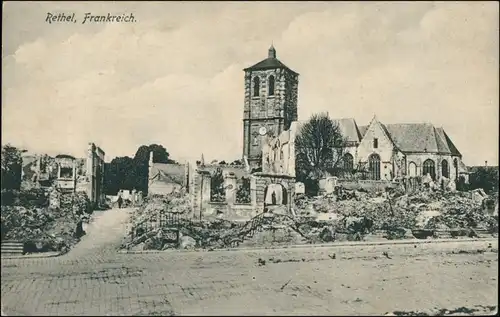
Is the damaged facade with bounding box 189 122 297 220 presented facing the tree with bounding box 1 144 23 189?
no

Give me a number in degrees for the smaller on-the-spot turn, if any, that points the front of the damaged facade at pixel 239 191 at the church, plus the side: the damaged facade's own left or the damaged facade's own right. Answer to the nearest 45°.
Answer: approximately 135° to the damaged facade's own left

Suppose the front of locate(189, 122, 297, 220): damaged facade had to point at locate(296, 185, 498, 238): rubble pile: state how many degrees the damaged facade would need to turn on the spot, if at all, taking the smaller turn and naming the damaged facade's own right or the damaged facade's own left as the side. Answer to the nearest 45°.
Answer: approximately 90° to the damaged facade's own left

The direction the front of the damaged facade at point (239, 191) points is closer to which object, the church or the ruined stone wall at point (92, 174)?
the ruined stone wall

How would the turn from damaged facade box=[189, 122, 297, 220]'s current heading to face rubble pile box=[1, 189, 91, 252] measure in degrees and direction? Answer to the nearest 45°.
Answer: approximately 90° to its right

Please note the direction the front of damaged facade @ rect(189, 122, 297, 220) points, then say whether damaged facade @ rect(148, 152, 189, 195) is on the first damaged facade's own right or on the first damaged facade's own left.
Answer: on the first damaged facade's own right

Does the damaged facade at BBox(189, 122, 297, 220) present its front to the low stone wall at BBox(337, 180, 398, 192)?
no

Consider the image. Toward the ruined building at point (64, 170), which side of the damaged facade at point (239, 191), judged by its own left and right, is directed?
right

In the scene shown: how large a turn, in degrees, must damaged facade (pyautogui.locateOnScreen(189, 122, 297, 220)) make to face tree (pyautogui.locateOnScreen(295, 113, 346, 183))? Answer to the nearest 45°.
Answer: approximately 135° to its left

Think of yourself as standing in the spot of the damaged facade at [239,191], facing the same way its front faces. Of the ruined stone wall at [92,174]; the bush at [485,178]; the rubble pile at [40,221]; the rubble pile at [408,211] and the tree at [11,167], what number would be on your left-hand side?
2

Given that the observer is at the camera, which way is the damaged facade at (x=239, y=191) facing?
facing the viewer

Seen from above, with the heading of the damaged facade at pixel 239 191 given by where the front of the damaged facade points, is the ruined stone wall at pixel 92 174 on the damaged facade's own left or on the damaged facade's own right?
on the damaged facade's own right

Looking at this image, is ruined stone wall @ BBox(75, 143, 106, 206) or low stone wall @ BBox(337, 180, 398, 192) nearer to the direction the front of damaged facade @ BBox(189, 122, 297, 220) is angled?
the ruined stone wall

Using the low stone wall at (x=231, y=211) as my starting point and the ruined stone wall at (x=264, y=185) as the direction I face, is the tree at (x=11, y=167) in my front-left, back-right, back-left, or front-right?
back-left

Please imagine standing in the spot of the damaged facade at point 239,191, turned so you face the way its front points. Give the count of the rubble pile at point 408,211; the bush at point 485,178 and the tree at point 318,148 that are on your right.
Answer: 0

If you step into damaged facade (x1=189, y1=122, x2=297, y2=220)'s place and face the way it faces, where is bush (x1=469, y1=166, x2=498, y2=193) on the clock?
The bush is roughly at 9 o'clock from the damaged facade.
